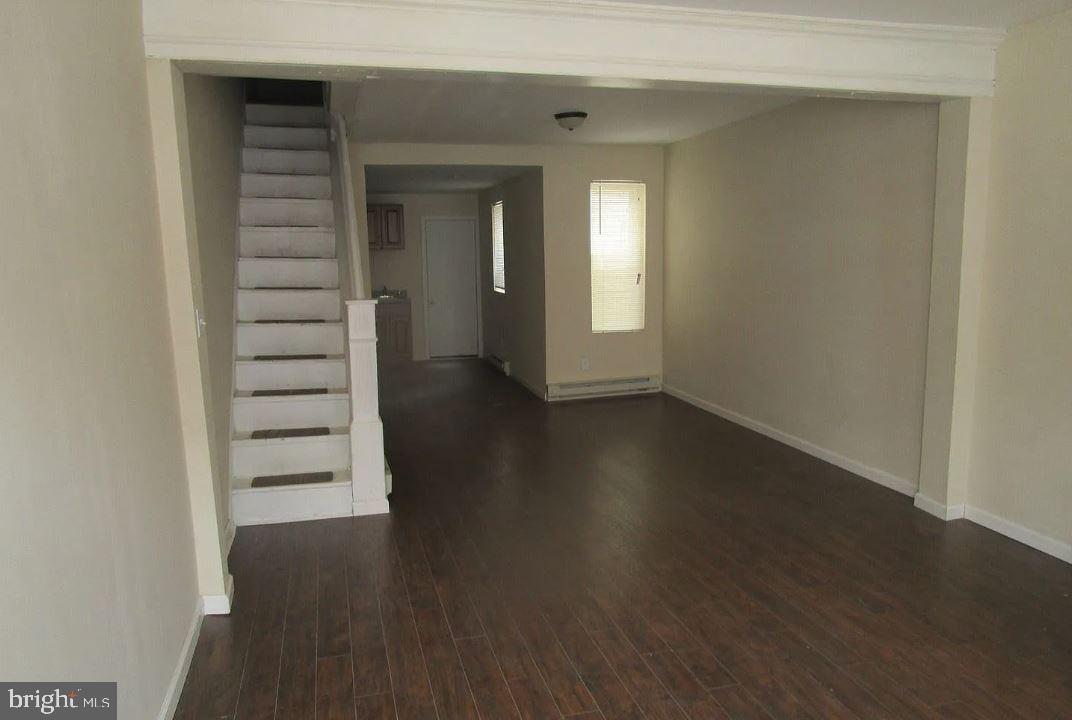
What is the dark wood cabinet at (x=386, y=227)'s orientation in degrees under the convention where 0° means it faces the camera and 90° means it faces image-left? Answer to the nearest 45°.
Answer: approximately 0°

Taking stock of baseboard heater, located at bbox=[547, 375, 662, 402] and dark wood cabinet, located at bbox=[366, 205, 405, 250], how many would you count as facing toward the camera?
2

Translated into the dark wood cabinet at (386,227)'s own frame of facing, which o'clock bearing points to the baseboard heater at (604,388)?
The baseboard heater is roughly at 11 o'clock from the dark wood cabinet.

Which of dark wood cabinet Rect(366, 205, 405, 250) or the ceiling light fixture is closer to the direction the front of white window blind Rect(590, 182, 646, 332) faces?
the ceiling light fixture

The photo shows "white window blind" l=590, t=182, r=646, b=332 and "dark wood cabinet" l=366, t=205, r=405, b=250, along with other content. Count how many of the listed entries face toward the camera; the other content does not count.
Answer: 2

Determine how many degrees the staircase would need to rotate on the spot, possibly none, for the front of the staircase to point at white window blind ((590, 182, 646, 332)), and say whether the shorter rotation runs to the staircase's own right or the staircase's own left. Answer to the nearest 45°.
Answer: approximately 135° to the staircase's own left

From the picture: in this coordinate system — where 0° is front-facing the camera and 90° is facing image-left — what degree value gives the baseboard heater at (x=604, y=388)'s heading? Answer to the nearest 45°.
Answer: approximately 0°
